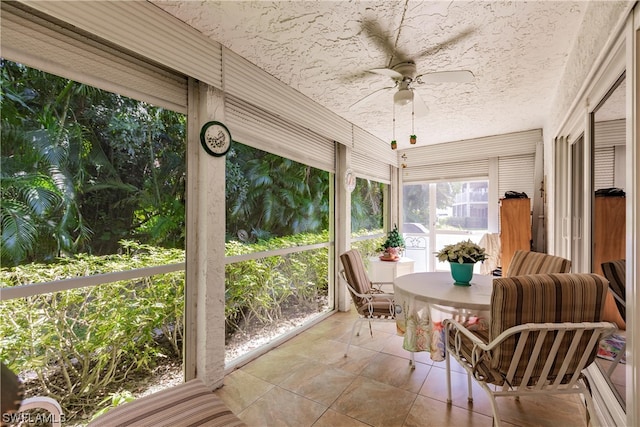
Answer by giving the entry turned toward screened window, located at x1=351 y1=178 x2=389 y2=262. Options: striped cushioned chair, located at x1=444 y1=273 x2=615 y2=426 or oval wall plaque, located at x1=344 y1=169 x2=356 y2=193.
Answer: the striped cushioned chair

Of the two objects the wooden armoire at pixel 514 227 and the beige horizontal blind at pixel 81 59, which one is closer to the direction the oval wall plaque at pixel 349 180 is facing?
the wooden armoire

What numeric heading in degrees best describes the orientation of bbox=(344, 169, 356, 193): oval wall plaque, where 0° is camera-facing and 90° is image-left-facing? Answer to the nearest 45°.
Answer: approximately 315°

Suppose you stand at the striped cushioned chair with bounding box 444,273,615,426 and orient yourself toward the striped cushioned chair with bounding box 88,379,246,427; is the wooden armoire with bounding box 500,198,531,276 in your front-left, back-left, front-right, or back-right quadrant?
back-right

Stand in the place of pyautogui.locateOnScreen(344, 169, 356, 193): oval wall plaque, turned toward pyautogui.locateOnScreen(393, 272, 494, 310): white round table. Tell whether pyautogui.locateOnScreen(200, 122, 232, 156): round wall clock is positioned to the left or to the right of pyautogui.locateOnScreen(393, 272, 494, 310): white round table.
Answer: right

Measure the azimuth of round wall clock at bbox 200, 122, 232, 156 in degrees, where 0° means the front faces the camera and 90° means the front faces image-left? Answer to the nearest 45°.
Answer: approximately 315°

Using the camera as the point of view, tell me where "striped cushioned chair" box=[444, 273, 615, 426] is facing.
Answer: facing away from the viewer and to the left of the viewer
